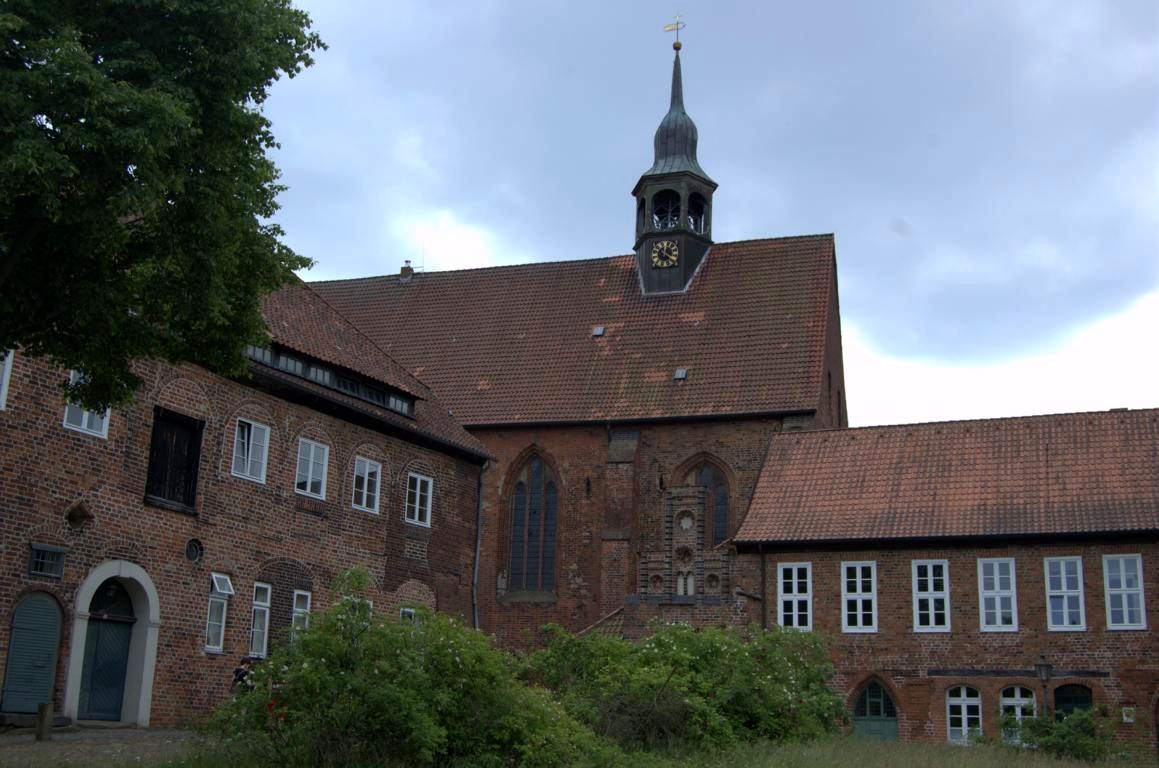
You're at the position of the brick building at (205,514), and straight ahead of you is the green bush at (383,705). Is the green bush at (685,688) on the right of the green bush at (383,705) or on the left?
left

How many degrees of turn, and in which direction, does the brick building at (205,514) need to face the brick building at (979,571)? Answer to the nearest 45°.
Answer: approximately 45° to its left

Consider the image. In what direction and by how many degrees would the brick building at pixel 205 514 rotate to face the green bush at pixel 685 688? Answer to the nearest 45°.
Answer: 0° — it already faces it

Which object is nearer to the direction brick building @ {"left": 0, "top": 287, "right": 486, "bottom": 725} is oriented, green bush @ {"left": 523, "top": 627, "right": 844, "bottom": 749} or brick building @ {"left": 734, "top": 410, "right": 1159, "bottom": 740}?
the green bush

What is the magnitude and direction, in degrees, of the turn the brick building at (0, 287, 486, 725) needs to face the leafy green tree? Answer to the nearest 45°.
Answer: approximately 45° to its right

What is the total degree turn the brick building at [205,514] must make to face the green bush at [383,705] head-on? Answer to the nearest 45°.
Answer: approximately 45° to its right

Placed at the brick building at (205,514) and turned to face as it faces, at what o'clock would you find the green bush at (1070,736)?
The green bush is roughly at 11 o'clock from the brick building.

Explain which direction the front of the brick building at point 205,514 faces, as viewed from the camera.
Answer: facing the viewer and to the right of the viewer

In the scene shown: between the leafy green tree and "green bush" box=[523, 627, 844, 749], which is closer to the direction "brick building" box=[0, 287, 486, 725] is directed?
the green bush
